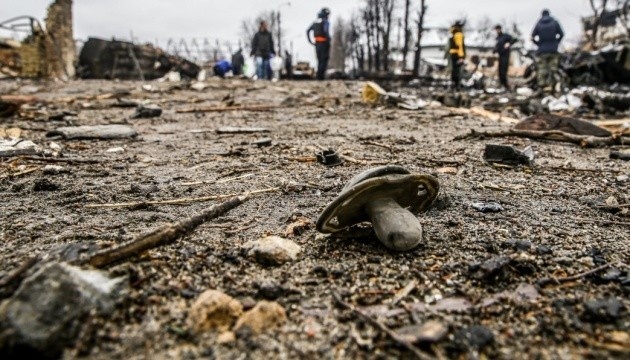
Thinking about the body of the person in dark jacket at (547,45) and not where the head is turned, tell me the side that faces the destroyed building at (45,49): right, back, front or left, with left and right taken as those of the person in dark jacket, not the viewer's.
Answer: left

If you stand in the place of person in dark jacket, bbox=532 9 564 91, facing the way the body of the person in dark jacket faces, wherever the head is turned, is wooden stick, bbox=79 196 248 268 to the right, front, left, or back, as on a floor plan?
back

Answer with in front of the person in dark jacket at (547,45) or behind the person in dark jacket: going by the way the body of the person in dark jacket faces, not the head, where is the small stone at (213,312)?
behind

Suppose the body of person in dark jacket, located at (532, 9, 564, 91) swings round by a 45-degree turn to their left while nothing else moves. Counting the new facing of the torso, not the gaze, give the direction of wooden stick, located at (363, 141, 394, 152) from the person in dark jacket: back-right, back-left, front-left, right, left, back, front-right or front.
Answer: back-left

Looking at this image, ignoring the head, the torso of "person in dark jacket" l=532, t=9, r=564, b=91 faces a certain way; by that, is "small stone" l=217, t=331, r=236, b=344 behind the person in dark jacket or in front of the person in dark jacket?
behind

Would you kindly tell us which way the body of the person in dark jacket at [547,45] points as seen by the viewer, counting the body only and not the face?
away from the camera

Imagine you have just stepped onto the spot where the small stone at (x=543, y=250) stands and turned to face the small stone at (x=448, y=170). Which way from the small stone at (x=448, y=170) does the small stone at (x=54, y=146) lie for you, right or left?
left

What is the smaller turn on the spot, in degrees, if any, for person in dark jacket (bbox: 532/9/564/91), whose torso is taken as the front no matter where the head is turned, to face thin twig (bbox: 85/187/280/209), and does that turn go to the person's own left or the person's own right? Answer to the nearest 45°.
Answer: approximately 180°

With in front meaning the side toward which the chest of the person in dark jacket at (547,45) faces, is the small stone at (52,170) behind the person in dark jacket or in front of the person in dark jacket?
behind

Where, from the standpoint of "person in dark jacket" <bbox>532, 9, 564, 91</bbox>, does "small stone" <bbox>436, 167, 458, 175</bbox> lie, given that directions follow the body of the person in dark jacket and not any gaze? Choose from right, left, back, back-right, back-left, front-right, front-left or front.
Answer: back

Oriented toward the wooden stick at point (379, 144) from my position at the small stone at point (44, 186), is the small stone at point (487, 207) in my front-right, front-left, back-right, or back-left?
front-right

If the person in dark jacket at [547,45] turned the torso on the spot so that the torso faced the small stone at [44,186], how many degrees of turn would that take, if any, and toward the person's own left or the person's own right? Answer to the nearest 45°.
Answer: approximately 180°

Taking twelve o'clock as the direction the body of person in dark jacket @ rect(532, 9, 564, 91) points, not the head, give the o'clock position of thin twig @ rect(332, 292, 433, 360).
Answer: The thin twig is roughly at 6 o'clock from the person in dark jacket.

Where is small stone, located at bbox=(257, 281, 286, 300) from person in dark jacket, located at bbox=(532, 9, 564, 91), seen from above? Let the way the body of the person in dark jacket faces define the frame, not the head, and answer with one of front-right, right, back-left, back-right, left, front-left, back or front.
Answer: back
